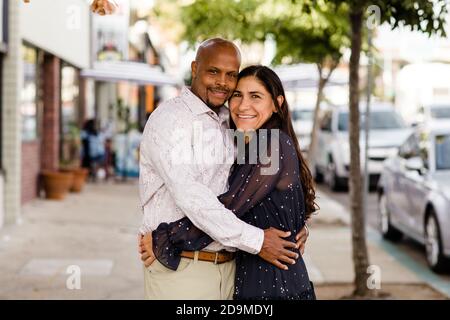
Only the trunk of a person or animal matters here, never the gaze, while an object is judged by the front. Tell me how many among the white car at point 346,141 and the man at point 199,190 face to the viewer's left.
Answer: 0

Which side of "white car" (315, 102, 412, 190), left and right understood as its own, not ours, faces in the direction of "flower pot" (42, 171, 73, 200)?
right

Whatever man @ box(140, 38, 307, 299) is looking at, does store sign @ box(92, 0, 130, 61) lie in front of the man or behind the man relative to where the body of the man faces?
behind

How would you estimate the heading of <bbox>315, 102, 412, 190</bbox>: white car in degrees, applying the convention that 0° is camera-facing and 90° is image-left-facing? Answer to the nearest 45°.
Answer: approximately 315°
